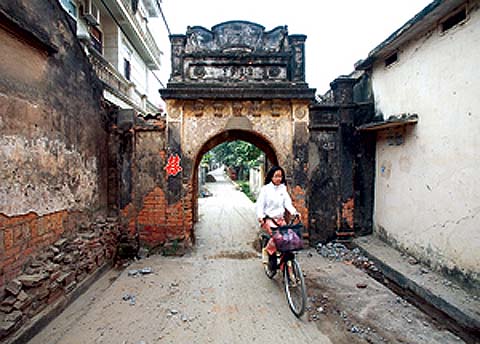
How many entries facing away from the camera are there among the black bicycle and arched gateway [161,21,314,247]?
0

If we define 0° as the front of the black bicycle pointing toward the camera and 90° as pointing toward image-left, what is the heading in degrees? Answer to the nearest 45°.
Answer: approximately 315°

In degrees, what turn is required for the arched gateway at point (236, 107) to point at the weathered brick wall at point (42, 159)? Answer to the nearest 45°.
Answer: approximately 45° to its right

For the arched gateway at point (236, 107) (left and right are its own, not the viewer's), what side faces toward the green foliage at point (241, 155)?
back

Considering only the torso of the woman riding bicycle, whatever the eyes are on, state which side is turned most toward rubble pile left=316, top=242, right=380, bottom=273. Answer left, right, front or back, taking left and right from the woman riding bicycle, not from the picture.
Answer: left

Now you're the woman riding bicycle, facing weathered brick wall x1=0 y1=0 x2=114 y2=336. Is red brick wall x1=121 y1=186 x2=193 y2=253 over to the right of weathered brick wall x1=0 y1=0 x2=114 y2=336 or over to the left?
right
